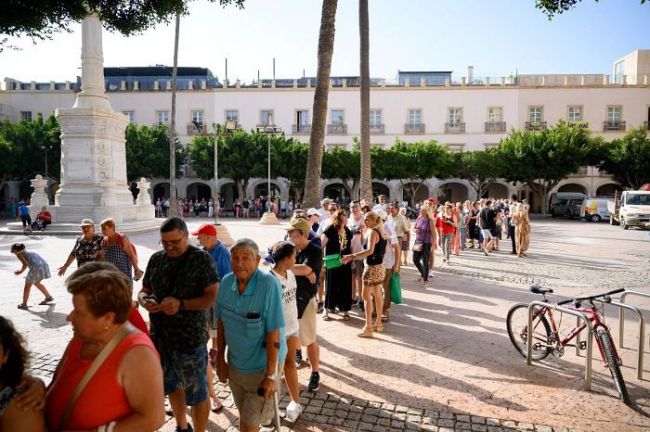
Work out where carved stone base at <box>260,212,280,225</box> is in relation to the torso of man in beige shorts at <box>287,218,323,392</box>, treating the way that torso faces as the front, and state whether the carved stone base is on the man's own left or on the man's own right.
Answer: on the man's own right

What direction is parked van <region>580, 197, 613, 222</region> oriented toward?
to the viewer's left

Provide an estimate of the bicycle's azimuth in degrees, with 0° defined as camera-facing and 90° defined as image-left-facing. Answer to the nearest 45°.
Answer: approximately 315°

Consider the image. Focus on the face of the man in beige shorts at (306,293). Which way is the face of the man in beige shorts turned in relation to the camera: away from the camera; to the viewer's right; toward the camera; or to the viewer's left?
to the viewer's left

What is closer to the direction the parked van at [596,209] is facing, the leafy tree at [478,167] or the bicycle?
the leafy tree

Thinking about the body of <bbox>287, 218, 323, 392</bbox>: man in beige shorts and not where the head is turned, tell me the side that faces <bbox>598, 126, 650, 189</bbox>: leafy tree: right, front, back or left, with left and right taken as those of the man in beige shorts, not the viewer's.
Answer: back

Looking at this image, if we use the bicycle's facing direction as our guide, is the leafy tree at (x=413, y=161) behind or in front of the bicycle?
behind
